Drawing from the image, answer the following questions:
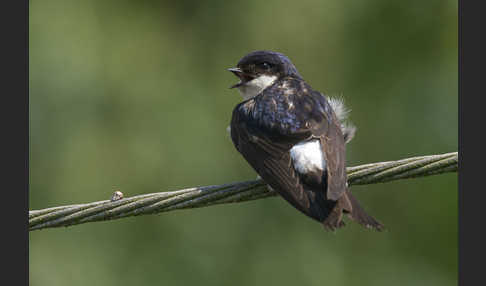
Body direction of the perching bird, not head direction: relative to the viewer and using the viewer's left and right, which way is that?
facing away from the viewer and to the left of the viewer

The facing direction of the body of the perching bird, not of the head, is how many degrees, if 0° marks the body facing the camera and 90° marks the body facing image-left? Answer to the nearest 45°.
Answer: approximately 135°
